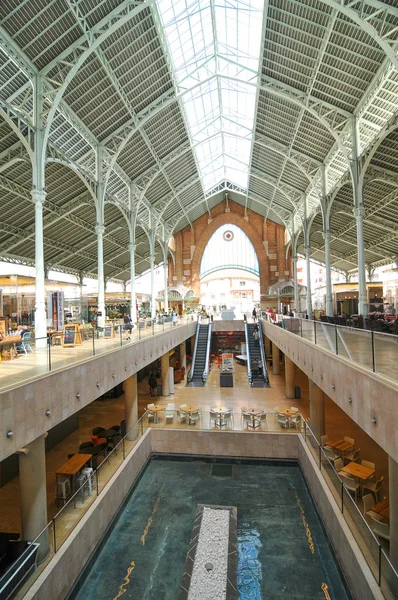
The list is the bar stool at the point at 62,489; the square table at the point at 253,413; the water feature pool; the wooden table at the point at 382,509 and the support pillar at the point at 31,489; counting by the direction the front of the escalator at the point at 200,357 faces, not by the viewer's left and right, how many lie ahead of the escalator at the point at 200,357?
5

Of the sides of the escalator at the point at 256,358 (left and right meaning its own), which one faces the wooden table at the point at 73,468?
front

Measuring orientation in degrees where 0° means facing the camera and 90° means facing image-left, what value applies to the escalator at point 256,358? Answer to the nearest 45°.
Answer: approximately 0°

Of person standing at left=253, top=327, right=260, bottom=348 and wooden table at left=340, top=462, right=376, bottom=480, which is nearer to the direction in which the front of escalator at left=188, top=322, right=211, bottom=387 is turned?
the wooden table

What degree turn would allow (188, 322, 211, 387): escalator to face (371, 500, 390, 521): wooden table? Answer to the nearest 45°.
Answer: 0° — it already faces it

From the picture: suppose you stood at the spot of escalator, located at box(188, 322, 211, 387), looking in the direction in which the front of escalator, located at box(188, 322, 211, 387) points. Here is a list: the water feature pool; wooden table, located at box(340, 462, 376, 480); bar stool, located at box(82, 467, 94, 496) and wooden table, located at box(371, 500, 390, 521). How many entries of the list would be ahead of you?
4

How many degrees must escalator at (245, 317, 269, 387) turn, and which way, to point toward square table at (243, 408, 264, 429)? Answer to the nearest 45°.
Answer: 0° — it already faces it

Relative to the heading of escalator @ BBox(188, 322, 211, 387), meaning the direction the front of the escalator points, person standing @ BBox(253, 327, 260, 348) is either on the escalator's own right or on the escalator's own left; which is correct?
on the escalator's own left

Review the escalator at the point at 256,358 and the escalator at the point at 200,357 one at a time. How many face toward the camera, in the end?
2

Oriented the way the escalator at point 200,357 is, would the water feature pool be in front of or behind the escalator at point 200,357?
in front

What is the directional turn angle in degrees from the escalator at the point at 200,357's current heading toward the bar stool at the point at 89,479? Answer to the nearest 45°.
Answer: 0° — it already faces it
